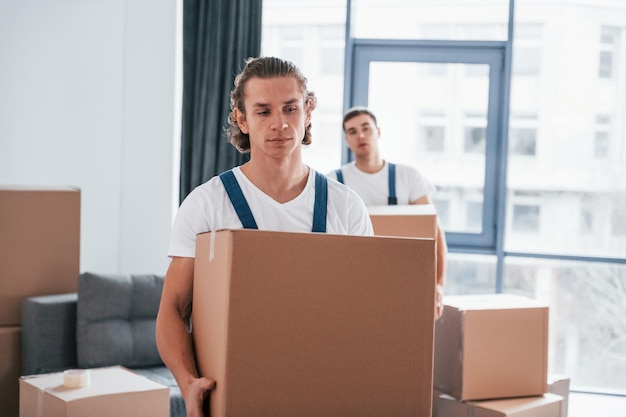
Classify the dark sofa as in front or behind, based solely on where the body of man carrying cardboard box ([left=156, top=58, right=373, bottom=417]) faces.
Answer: behind

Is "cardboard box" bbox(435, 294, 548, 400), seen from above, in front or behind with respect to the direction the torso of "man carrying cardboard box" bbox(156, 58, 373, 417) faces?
behind

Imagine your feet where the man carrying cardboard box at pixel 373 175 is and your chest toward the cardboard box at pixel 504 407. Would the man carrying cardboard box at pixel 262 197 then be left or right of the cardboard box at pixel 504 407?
right

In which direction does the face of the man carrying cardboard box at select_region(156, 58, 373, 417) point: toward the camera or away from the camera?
toward the camera

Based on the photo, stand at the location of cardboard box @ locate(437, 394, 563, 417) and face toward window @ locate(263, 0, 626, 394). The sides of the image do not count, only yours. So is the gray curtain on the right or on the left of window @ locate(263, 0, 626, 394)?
left

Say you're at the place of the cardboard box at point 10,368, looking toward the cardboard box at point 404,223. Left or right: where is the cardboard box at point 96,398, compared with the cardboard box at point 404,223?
right

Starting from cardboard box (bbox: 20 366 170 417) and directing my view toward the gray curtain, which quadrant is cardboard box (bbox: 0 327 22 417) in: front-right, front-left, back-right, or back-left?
front-left

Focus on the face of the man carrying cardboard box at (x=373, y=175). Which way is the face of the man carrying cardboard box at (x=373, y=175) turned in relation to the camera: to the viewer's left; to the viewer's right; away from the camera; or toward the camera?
toward the camera

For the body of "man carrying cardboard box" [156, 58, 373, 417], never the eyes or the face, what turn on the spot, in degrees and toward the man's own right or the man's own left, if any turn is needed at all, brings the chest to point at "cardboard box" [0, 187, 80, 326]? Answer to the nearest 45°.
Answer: approximately 135° to the man's own right

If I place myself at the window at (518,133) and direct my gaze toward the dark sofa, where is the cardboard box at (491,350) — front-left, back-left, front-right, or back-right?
front-left

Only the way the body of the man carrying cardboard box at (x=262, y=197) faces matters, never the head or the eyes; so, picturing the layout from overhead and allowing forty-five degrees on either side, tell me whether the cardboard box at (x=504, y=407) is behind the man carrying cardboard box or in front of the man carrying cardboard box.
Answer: behind

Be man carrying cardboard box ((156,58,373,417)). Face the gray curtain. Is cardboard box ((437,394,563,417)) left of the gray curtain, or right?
right

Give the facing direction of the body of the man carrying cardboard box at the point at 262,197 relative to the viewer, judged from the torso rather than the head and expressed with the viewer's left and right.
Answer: facing the viewer
